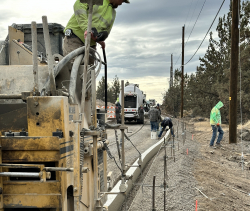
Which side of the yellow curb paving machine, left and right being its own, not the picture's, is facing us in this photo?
front

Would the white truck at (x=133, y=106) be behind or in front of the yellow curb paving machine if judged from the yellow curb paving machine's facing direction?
behind

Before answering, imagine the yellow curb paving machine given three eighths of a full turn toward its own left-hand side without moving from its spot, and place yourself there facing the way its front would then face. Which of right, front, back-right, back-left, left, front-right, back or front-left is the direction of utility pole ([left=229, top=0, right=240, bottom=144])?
front

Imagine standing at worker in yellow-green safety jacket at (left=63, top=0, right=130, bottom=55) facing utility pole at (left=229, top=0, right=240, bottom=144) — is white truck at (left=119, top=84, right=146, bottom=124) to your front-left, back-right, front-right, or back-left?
front-left
